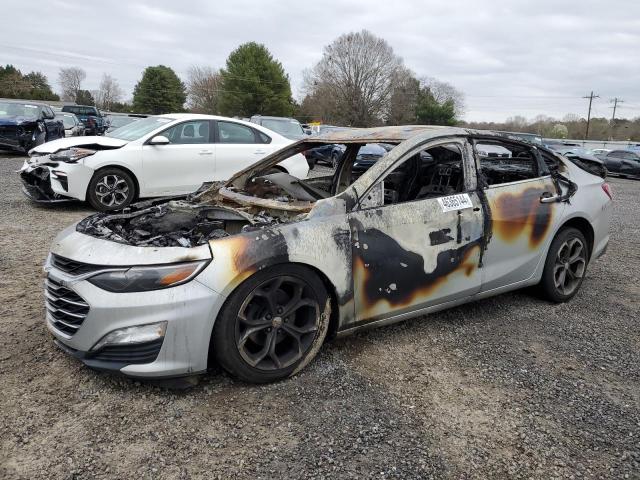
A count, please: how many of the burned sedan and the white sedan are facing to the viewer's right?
0

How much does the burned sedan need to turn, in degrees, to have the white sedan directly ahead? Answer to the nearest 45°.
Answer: approximately 90° to its right

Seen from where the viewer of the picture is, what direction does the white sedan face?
facing the viewer and to the left of the viewer

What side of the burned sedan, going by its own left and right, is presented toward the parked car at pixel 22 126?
right

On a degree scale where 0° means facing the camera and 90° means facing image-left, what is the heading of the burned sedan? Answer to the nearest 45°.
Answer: approximately 45°

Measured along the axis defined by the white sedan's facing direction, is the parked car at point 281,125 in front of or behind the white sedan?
behind

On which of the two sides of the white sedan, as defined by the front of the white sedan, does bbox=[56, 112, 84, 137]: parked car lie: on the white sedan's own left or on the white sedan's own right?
on the white sedan's own right

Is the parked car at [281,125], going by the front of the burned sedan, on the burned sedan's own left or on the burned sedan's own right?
on the burned sedan's own right

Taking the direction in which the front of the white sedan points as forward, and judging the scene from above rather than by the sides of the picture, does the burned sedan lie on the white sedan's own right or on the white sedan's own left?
on the white sedan's own left

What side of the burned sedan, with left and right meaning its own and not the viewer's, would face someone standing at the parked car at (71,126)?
right
